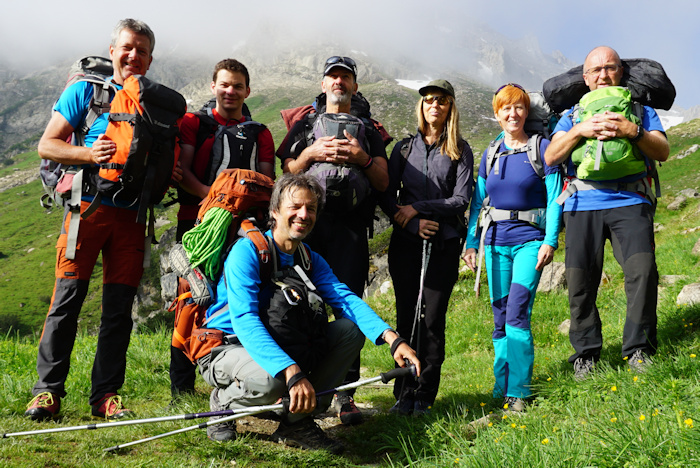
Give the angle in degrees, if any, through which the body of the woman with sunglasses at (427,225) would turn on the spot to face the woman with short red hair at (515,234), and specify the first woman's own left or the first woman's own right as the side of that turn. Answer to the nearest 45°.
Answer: approximately 90° to the first woman's own left

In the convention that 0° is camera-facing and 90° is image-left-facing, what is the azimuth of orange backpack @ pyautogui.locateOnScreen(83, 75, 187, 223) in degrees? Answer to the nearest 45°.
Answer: approximately 315°

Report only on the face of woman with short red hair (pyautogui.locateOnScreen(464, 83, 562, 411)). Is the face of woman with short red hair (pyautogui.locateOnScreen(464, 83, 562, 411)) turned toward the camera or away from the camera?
toward the camera

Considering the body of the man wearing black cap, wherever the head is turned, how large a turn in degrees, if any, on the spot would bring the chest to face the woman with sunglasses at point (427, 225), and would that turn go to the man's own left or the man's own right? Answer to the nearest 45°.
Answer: approximately 90° to the man's own left

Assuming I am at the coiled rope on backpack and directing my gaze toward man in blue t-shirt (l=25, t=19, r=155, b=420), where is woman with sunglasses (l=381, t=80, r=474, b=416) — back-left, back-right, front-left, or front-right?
back-right

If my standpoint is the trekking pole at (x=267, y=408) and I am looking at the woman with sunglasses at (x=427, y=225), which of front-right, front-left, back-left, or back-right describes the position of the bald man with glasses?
front-right

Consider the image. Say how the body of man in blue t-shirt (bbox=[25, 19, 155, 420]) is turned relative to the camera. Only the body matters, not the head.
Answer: toward the camera

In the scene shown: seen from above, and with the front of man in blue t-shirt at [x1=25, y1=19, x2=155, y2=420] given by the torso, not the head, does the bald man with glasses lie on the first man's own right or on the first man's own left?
on the first man's own left

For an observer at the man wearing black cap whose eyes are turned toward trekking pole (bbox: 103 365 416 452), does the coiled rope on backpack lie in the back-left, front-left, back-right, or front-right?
front-right

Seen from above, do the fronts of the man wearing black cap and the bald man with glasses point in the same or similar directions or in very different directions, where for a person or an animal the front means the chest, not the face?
same or similar directions

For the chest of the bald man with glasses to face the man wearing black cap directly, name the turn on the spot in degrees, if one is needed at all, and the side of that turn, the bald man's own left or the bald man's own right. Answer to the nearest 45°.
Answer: approximately 90° to the bald man's own right

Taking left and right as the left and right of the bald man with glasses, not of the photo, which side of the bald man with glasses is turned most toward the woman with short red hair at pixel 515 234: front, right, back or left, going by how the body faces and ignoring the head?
right

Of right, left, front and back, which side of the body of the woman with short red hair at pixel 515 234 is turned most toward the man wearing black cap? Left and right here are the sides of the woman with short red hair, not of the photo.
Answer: right

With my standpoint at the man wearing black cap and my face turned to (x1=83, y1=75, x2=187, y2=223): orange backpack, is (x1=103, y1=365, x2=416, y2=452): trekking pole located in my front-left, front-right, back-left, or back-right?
front-left

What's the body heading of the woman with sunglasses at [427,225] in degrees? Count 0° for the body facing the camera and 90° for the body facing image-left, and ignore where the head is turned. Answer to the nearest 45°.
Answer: approximately 0°

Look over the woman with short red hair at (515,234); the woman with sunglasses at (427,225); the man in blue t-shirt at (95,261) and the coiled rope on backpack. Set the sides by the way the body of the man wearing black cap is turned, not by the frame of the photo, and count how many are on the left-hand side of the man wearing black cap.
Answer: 2

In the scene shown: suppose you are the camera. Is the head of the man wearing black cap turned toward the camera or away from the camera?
toward the camera
